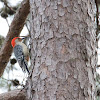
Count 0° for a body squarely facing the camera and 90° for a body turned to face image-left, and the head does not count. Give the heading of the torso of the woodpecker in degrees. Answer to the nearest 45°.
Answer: approximately 270°
